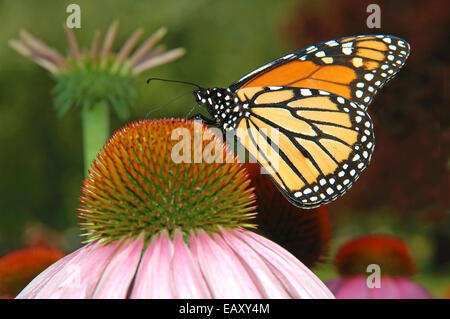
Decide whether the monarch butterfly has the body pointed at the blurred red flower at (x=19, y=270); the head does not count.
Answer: yes

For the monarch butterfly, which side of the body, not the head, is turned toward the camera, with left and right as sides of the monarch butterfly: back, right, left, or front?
left
